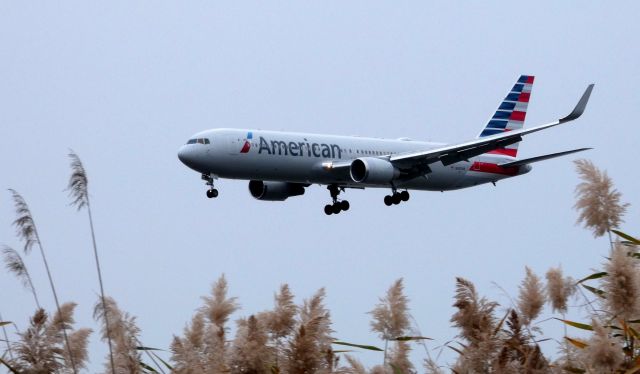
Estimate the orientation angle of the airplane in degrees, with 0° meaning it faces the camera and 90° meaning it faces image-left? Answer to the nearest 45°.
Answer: approximately 45°
